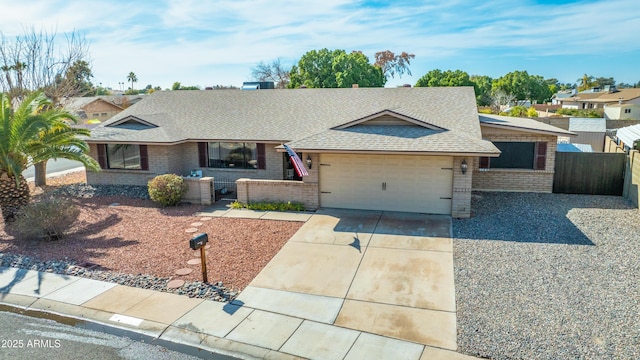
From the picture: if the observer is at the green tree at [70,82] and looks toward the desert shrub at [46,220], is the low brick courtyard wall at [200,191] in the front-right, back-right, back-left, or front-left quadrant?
front-left

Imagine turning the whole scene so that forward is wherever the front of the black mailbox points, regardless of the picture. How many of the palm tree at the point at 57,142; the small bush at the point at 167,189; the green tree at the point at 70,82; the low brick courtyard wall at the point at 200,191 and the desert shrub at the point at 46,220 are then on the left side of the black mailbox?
0

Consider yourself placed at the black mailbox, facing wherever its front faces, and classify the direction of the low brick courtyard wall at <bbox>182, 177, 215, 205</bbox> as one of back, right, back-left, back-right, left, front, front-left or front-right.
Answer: back-right

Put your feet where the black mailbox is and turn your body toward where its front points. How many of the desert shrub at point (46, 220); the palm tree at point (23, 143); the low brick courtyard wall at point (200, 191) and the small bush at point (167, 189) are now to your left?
0

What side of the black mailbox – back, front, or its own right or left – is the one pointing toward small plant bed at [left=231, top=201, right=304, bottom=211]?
back

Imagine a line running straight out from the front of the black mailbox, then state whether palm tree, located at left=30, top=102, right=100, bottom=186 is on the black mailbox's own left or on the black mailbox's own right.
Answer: on the black mailbox's own right

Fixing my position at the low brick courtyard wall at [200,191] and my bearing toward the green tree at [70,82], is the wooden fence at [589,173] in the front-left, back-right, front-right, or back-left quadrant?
back-right

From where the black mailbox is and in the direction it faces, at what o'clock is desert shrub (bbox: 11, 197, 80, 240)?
The desert shrub is roughly at 3 o'clock from the black mailbox.

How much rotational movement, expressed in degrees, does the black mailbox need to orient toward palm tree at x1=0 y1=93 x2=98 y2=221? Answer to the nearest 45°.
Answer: approximately 90° to its right

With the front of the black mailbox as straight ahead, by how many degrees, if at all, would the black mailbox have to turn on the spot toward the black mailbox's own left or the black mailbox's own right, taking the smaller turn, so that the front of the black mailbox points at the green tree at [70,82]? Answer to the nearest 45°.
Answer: approximately 135° to the black mailbox's own right

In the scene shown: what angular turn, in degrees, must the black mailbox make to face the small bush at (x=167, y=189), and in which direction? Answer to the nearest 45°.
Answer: approximately 135° to its right

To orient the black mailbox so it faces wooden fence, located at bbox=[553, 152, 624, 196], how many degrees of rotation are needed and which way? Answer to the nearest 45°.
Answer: approximately 135° to its left

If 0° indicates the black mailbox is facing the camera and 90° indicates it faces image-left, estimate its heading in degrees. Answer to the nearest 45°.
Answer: approximately 45°

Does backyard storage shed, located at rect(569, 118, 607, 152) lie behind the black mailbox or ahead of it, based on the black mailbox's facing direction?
behind
